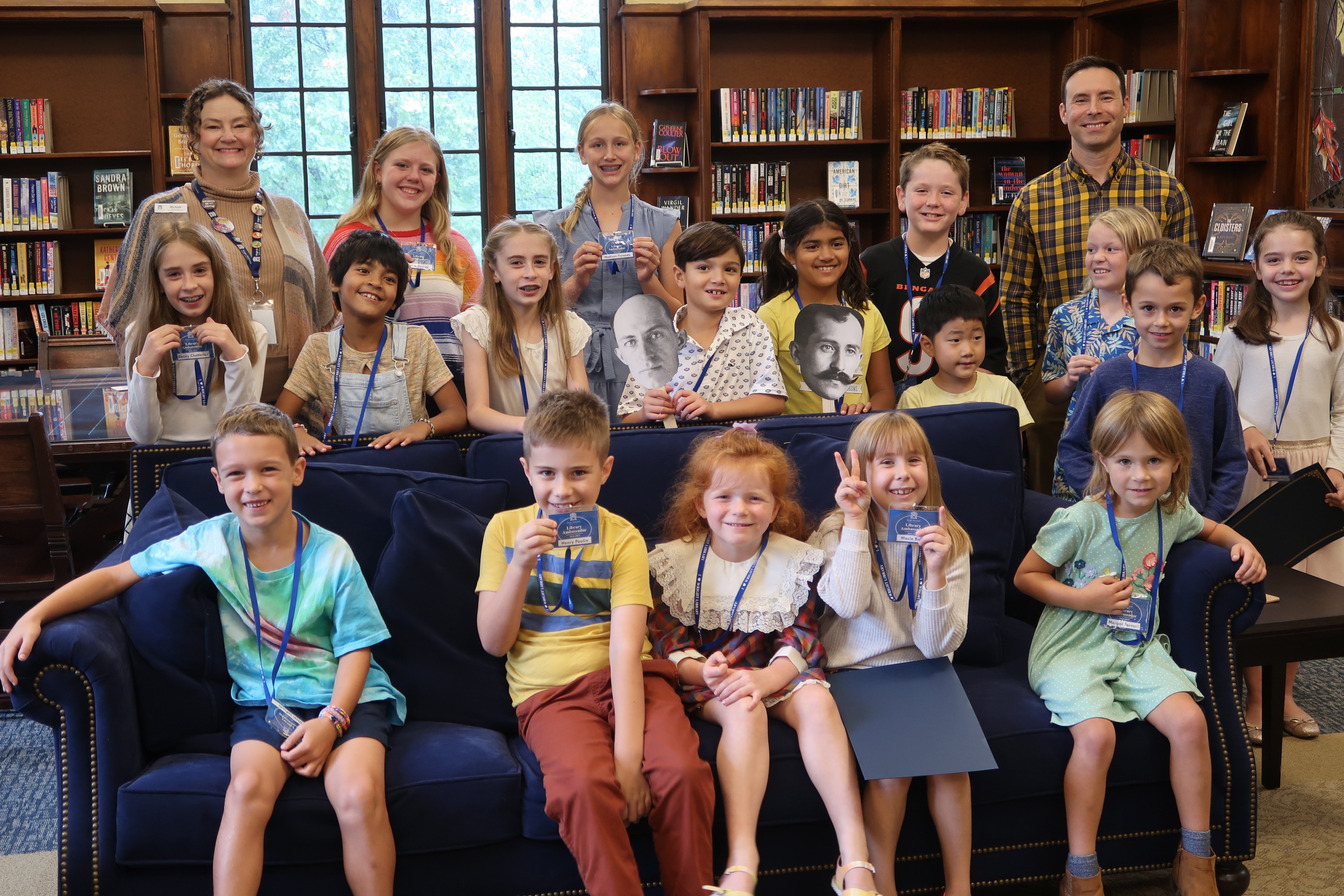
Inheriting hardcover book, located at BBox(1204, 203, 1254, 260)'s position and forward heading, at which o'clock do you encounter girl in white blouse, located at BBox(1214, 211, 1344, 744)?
The girl in white blouse is roughly at 12 o'clock from the hardcover book.

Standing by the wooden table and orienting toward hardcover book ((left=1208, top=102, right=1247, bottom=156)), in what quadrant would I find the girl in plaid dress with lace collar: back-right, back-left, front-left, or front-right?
back-left

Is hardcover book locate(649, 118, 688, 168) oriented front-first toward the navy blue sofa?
yes

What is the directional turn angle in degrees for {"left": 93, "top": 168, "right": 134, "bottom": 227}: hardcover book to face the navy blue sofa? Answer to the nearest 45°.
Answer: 0° — it already faces it

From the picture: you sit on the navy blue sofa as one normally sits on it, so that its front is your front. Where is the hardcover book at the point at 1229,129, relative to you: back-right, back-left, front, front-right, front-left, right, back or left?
back-left

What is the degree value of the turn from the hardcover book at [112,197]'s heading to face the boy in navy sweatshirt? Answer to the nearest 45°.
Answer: approximately 45° to its left

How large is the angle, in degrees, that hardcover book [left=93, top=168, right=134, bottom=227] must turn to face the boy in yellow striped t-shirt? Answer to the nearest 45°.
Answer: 0° — it already faces them

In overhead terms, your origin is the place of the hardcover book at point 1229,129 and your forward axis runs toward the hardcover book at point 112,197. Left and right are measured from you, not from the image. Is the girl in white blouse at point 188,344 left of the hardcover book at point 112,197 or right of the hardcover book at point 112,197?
left

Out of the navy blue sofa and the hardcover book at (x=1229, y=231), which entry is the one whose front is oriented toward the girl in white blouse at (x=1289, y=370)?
the hardcover book
